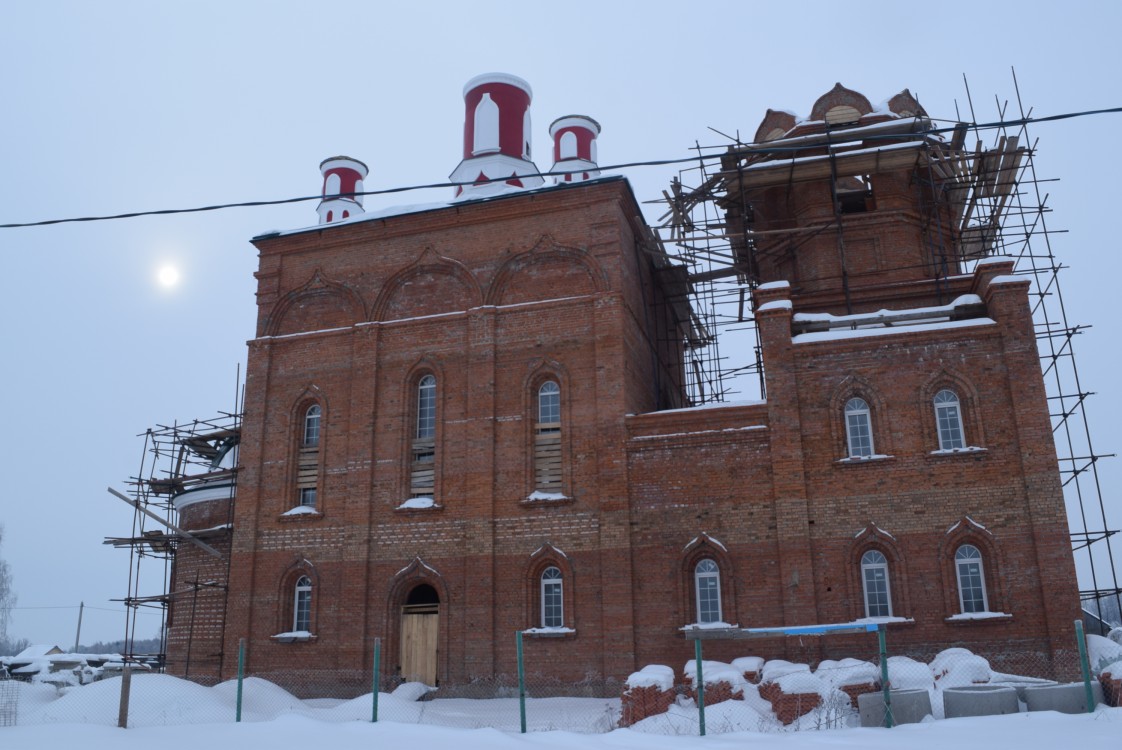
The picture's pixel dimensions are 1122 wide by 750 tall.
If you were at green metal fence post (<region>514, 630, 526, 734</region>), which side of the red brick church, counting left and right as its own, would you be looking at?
right

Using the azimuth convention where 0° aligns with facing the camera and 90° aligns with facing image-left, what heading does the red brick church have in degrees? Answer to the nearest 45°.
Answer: approximately 270°

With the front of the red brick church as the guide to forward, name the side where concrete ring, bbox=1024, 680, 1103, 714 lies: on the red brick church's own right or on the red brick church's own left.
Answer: on the red brick church's own left

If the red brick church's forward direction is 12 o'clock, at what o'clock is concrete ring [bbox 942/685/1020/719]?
The concrete ring is roughly at 11 o'clock from the red brick church.

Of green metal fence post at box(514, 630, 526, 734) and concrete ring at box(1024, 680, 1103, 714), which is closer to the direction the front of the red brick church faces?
the concrete ring

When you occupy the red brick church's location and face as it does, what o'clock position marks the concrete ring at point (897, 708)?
The concrete ring is roughly at 11 o'clock from the red brick church.

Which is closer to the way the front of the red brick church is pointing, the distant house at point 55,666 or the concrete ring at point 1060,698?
the concrete ring

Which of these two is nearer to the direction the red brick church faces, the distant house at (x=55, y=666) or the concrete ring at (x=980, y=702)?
the concrete ring
